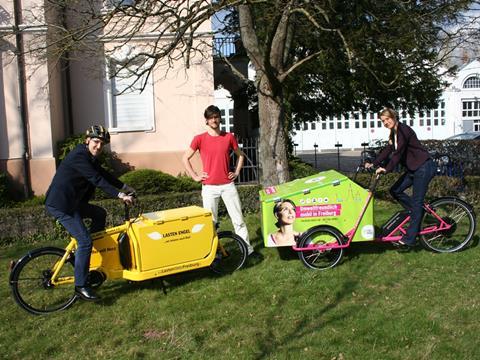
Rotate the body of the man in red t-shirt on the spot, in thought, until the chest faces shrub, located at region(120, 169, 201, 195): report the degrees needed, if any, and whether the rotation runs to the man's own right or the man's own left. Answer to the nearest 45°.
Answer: approximately 180°

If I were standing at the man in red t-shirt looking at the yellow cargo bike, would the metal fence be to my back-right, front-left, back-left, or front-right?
back-right

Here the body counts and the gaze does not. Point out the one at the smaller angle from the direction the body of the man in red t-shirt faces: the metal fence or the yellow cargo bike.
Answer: the yellow cargo bike

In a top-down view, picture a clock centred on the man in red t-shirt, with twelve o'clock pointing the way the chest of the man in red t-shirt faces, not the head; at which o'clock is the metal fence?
The metal fence is roughly at 6 o'clock from the man in red t-shirt.

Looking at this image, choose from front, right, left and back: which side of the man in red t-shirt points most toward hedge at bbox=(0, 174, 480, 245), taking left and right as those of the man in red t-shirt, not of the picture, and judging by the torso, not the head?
back

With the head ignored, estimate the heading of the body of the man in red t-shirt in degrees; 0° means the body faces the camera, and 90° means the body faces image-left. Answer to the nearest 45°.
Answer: approximately 0°

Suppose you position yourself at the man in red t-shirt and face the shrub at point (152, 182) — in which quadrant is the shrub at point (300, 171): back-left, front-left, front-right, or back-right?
front-right

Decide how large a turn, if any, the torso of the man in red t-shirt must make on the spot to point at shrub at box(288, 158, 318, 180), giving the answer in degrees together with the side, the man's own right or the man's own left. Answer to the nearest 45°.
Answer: approximately 180°

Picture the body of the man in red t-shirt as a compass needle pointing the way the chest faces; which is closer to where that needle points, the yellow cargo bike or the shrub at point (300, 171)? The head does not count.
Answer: the yellow cargo bike

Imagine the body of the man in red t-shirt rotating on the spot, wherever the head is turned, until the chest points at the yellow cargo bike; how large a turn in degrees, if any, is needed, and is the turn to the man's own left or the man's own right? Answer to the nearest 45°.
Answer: approximately 45° to the man's own right

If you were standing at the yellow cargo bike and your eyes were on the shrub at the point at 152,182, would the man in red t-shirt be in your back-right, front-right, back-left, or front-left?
front-right
